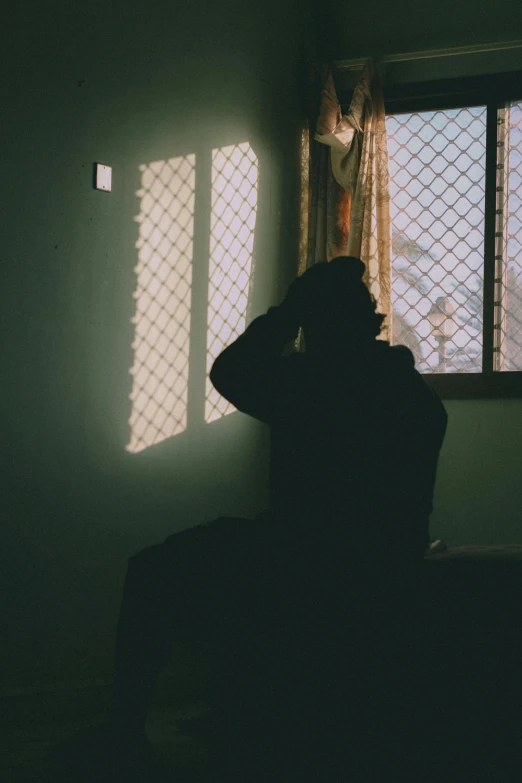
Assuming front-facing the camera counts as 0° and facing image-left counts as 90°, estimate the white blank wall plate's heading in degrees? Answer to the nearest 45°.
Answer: approximately 315°

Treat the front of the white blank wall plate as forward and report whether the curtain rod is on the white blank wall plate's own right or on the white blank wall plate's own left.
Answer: on the white blank wall plate's own left

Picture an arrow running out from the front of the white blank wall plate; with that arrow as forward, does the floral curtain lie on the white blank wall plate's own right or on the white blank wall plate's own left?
on the white blank wall plate's own left

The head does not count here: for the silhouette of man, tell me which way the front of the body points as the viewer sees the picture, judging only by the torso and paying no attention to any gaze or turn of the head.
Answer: to the viewer's left

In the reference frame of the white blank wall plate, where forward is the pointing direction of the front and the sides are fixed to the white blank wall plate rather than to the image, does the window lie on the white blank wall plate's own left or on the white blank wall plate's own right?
on the white blank wall plate's own left

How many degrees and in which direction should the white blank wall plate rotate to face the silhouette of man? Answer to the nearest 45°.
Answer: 0° — it already faces them

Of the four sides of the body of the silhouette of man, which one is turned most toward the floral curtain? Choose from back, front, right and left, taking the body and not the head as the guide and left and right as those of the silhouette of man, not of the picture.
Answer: right
